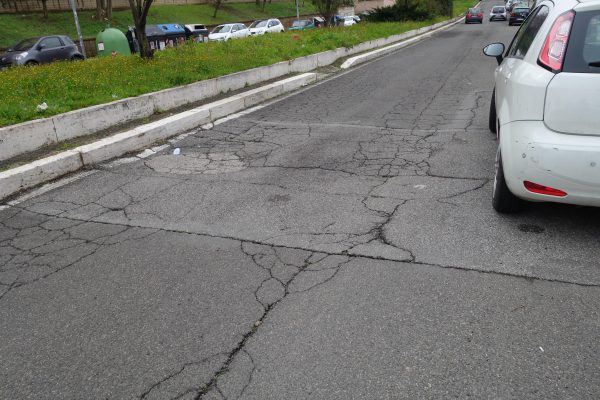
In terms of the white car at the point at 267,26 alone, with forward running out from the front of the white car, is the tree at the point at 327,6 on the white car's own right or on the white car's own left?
on the white car's own left

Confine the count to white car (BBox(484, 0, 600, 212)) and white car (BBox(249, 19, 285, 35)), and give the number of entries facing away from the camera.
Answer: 1

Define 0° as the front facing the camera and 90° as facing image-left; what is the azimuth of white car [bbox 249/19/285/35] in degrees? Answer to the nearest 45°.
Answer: approximately 45°

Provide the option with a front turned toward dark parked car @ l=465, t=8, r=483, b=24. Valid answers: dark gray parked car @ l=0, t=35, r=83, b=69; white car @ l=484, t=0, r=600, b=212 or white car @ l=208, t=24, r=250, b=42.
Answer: white car @ l=484, t=0, r=600, b=212

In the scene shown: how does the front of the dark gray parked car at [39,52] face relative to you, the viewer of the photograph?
facing the viewer and to the left of the viewer

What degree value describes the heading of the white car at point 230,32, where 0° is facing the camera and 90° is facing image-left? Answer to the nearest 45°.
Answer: approximately 45°

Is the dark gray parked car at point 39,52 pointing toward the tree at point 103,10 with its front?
no

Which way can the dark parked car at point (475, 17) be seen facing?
away from the camera

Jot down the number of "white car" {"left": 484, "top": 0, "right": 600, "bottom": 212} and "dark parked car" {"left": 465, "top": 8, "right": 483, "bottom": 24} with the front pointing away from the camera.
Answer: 2

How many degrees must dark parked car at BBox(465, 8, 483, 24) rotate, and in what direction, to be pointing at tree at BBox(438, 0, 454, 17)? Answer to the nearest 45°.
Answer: approximately 45° to its left

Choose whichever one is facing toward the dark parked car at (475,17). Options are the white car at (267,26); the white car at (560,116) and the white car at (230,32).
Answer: the white car at (560,116)

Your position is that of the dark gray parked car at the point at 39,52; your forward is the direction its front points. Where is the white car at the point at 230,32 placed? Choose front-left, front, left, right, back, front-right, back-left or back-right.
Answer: back

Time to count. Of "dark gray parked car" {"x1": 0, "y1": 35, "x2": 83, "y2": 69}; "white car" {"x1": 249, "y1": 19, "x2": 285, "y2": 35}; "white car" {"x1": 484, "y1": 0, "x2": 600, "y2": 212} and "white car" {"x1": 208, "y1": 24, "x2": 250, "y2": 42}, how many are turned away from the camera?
1

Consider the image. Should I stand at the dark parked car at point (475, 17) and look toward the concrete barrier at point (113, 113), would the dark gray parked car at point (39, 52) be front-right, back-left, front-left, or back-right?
front-right

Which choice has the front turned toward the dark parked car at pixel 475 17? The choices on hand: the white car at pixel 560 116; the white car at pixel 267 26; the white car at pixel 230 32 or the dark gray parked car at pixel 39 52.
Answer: the white car at pixel 560 116

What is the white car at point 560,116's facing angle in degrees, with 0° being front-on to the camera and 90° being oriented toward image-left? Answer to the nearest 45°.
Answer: approximately 180°

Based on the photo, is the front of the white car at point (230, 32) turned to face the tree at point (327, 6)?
no

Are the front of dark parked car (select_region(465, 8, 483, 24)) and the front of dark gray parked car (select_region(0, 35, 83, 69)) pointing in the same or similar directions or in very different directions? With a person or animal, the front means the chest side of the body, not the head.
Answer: very different directions

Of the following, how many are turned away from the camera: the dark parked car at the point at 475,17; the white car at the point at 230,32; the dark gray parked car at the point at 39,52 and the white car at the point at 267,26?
1
